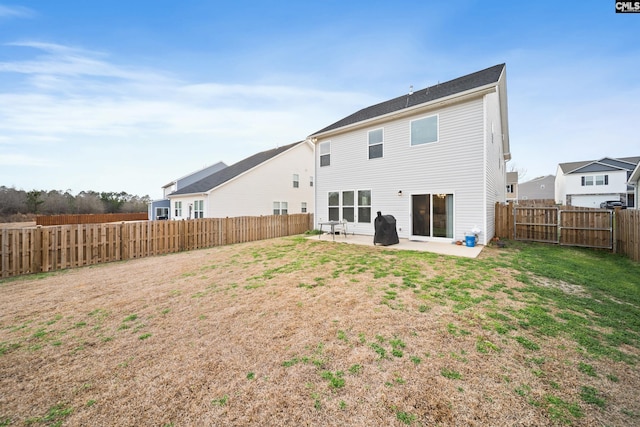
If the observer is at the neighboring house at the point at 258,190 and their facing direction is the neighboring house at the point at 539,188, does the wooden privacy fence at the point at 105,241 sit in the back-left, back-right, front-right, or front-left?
back-right

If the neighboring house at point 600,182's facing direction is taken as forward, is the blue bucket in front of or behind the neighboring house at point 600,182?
in front

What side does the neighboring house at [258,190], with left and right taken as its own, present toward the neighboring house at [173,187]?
left

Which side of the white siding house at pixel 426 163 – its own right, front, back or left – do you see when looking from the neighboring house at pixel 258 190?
left

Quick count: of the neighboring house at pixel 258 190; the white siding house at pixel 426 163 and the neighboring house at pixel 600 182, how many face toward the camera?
1

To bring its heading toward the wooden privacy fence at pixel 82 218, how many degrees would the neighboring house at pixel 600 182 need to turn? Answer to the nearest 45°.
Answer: approximately 45° to its right

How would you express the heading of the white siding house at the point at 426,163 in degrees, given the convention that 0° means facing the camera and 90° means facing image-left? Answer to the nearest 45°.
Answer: approximately 225°

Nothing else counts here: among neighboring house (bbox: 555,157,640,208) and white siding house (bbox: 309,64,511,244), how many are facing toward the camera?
1

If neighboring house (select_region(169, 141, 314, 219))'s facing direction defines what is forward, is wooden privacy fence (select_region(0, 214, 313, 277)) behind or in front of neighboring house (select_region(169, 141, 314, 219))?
behind

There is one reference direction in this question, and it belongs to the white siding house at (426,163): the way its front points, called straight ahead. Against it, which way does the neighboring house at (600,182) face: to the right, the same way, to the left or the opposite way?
the opposite way

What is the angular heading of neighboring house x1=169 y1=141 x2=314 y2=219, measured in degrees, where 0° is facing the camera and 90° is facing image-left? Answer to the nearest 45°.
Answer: approximately 225°

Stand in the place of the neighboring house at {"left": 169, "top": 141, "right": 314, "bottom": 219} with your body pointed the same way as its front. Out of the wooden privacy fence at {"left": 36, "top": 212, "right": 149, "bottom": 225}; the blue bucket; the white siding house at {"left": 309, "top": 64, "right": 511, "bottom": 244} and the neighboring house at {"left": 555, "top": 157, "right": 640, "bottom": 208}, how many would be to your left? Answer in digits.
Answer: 1
